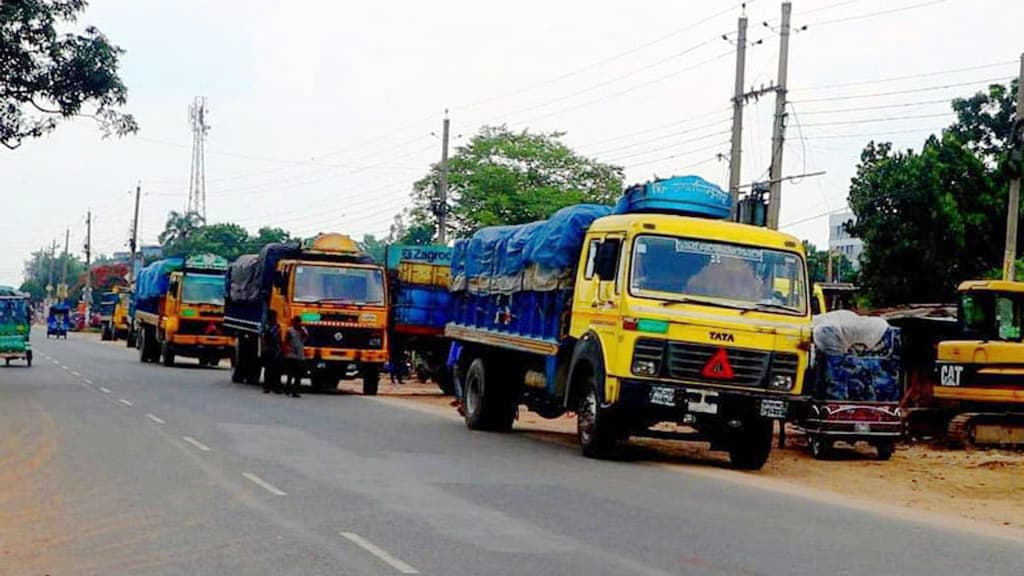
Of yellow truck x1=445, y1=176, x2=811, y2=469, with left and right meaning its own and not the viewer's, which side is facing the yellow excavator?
left

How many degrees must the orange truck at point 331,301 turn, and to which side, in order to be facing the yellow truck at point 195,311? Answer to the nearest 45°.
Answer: approximately 135° to its left

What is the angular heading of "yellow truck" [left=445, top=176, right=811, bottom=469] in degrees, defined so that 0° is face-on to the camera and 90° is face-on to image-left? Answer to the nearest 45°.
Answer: approximately 315°

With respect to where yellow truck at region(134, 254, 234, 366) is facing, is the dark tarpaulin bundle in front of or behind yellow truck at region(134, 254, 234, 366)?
in front

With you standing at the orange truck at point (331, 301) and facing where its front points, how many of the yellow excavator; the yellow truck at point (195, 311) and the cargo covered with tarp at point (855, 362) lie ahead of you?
2

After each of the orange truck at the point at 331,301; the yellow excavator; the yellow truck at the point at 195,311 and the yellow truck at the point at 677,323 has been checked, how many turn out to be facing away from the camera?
0

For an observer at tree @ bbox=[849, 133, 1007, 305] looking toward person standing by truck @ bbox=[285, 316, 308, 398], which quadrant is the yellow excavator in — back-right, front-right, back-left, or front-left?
front-left

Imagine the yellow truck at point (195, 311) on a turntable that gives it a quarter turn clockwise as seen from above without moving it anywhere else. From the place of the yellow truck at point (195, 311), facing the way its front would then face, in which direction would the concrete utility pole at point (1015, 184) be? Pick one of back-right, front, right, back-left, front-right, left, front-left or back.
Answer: left

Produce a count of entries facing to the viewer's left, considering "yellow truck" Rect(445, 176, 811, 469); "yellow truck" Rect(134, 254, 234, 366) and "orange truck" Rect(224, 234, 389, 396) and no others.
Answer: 0

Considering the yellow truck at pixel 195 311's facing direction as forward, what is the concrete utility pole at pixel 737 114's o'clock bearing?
The concrete utility pole is roughly at 12 o'clock from the yellow truck.

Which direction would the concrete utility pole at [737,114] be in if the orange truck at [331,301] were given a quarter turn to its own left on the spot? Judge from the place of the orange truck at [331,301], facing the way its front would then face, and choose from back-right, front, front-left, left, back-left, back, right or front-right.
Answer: front-right

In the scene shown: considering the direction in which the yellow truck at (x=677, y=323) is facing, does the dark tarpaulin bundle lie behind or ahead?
behind

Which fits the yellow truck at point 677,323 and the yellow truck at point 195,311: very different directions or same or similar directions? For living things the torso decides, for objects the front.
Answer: same or similar directions

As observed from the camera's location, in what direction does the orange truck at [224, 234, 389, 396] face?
facing the viewer and to the right of the viewer
